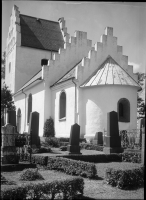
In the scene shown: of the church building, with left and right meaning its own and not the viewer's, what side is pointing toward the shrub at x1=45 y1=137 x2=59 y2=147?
left

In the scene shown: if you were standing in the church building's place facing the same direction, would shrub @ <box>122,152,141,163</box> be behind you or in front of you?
behind

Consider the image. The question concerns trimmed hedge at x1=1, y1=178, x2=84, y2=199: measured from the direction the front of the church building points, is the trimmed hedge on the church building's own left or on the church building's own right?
on the church building's own left

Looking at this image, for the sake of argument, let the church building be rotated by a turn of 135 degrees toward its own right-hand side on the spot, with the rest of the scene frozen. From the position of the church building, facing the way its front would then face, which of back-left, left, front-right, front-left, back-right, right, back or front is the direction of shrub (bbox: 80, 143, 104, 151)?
right
